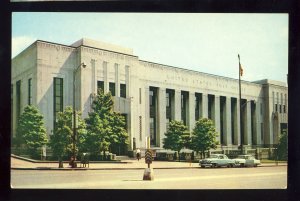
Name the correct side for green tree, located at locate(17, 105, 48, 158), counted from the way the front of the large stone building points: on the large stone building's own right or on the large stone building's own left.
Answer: on the large stone building's own right

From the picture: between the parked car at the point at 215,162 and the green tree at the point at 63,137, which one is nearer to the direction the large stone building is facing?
the parked car

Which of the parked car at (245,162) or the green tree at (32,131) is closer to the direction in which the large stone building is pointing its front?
the parked car

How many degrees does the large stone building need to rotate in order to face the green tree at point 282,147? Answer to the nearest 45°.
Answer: approximately 45° to its left

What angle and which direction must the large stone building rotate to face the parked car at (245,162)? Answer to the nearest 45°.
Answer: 0° — it already faces it

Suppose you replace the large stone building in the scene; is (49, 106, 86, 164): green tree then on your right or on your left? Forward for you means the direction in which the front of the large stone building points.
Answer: on your right

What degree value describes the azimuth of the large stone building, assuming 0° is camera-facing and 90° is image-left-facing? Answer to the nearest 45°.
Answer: approximately 315°

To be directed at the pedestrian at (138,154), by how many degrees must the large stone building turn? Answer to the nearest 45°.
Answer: approximately 45° to its right
